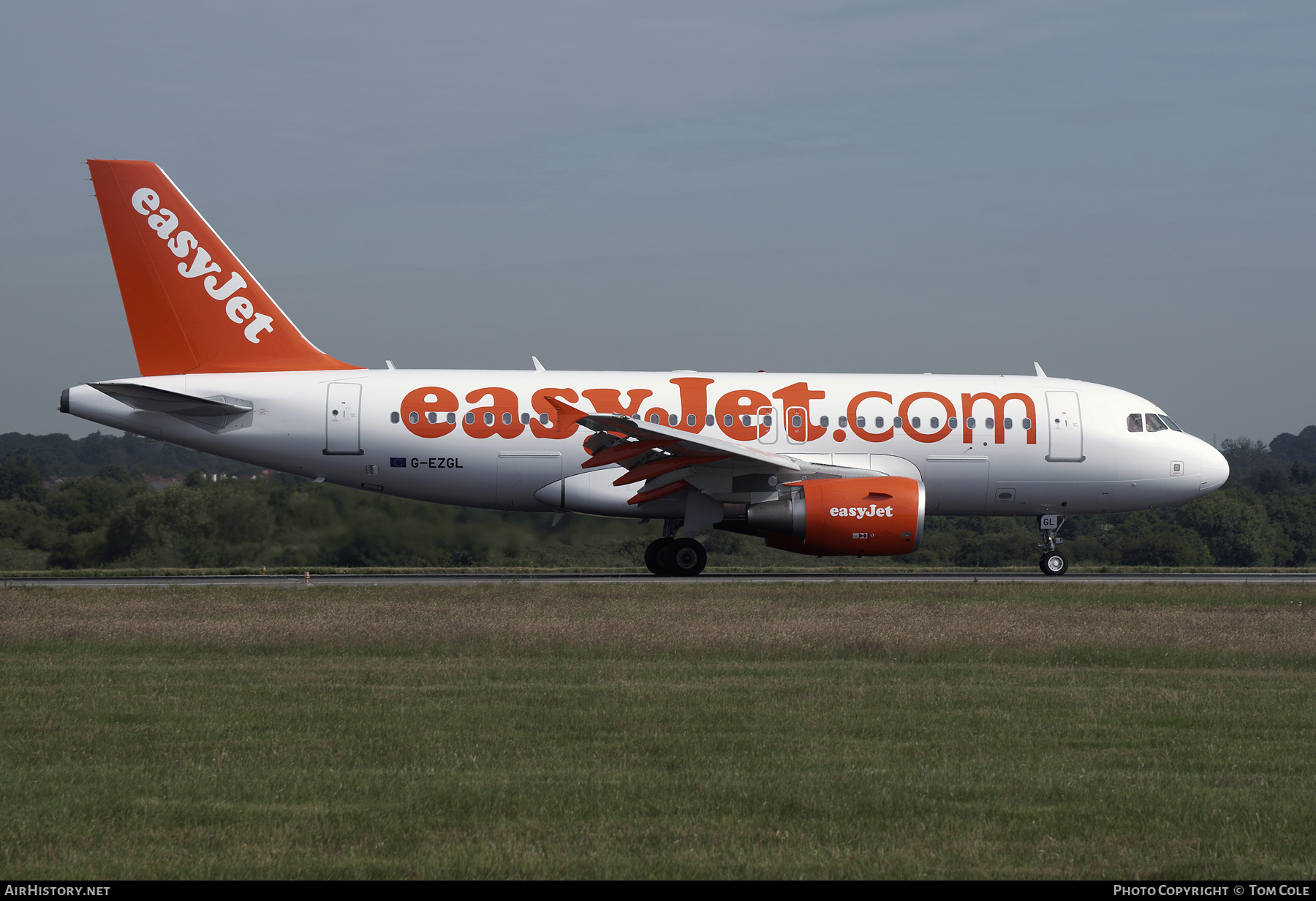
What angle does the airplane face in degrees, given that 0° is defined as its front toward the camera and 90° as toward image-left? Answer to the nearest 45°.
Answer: approximately 270°
